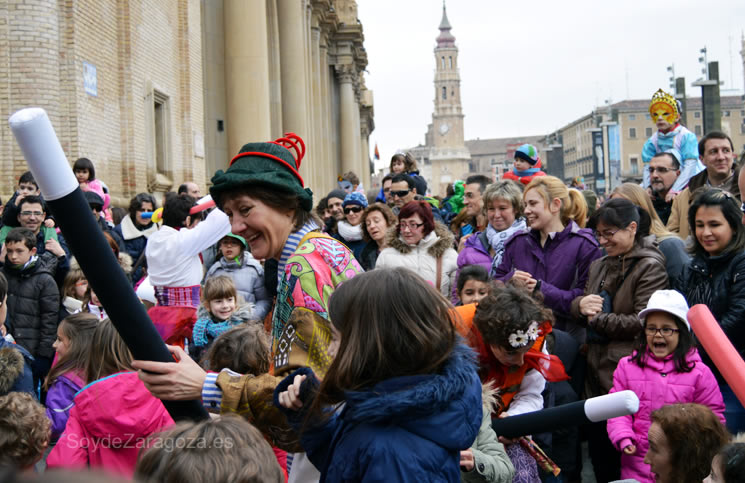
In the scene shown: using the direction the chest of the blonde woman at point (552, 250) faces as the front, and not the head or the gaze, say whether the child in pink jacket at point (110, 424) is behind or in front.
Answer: in front

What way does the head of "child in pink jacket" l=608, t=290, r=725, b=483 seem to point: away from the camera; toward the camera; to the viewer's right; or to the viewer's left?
toward the camera

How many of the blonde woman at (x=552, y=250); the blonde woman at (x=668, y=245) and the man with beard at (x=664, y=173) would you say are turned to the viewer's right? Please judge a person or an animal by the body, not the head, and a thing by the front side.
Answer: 0

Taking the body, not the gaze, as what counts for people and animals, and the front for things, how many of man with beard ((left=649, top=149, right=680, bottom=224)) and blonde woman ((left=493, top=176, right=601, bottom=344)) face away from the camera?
0

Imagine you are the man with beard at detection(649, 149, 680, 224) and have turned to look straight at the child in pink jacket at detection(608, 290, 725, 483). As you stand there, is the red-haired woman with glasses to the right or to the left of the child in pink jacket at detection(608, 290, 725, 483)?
right

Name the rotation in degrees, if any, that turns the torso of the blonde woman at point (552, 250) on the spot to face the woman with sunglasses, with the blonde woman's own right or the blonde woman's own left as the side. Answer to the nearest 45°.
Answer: approximately 90° to the blonde woman's own right

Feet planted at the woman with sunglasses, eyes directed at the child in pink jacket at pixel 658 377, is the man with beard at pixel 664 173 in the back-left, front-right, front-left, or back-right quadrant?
front-left

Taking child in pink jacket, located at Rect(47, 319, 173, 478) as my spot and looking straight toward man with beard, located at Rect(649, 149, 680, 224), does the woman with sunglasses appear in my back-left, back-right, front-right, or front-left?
front-left

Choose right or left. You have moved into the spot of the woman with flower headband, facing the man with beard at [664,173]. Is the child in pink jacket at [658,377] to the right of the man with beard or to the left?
right

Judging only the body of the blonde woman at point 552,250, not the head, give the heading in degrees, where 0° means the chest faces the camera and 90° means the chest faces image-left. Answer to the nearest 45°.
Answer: approximately 45°

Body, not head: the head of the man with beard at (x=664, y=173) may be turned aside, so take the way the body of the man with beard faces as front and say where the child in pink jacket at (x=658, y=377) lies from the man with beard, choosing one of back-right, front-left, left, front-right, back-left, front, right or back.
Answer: front-left

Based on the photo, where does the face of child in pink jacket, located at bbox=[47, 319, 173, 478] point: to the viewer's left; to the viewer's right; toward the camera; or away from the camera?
away from the camera

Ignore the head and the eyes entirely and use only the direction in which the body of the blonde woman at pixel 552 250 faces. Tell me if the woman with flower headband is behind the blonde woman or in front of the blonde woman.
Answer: in front
